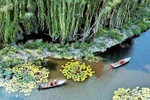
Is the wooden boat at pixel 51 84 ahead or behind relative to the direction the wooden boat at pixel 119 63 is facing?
behind

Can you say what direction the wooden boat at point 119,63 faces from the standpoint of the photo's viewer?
facing away from the viewer and to the right of the viewer

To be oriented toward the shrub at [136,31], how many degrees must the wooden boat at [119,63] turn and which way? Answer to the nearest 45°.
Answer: approximately 45° to its left

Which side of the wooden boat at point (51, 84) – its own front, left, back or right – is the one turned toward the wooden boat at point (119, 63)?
front

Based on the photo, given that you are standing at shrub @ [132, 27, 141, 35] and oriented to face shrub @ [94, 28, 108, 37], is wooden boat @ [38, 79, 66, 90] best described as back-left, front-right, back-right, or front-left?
front-left

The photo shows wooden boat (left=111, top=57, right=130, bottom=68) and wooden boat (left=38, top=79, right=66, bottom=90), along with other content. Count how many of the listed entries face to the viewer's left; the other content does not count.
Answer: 0

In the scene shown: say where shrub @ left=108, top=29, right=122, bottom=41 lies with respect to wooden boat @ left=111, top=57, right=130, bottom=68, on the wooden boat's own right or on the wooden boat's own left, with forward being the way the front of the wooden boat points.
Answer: on the wooden boat's own left

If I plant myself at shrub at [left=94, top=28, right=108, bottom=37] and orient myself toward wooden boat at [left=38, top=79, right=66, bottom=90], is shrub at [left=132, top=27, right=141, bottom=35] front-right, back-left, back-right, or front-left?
back-left

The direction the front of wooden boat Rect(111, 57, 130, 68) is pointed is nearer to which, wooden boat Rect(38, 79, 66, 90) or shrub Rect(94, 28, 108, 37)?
the shrub

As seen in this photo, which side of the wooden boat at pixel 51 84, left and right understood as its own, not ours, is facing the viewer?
right

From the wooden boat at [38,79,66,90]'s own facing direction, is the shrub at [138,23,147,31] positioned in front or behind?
in front

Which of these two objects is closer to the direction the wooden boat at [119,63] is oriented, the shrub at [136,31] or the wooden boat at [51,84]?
the shrub
